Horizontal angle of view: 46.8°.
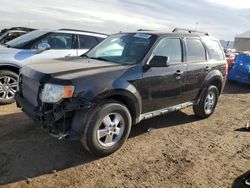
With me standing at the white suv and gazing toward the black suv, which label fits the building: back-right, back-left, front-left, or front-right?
back-left

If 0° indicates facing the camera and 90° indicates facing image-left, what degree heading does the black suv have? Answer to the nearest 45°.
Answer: approximately 45°

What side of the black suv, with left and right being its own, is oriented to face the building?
back

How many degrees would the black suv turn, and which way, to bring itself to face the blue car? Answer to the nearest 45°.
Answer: approximately 180°

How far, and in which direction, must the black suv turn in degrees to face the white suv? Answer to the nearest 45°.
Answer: approximately 90° to its right

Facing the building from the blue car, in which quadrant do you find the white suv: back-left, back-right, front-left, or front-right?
back-left
